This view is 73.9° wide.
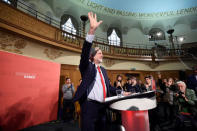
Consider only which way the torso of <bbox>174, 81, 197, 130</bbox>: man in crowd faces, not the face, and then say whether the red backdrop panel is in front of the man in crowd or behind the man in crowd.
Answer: in front

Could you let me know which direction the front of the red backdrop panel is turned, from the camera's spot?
facing the viewer and to the right of the viewer

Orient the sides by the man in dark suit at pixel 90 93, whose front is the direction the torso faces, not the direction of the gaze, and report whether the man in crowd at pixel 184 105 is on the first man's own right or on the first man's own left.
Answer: on the first man's own left

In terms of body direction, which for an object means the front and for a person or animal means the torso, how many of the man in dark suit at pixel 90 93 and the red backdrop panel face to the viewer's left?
0

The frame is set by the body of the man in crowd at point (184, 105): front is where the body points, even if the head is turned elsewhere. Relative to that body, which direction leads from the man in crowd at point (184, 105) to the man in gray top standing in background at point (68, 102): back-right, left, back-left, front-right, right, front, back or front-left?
front-right

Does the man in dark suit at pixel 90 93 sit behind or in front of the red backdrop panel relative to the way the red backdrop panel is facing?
in front

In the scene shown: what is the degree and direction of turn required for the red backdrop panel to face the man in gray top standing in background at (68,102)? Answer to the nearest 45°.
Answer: approximately 90° to its left

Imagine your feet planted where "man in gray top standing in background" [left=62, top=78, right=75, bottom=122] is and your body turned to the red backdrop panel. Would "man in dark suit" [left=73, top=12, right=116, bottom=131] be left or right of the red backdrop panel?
left

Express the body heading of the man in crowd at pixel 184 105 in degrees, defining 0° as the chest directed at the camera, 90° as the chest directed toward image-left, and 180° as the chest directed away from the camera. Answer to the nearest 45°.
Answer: approximately 45°

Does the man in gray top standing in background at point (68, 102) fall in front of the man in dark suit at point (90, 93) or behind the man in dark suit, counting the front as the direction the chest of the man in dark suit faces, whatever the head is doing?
behind
